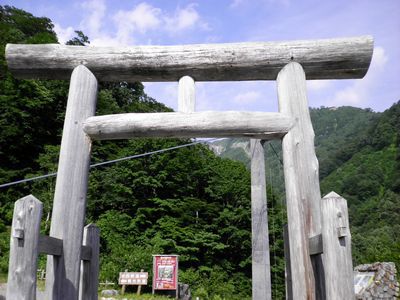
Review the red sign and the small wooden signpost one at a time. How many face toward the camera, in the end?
2

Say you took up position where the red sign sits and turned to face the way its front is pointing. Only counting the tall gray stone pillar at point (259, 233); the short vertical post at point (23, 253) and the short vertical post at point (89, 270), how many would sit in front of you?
3

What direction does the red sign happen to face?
toward the camera

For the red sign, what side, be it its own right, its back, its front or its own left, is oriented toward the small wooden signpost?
right

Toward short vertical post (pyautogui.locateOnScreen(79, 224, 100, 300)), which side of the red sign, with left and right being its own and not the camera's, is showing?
front

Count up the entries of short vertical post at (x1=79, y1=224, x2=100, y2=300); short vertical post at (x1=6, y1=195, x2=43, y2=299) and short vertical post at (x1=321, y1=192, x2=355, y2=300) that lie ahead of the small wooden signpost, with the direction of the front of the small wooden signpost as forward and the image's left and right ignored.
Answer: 3

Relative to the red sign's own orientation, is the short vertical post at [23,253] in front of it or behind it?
in front

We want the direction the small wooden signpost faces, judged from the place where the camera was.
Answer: facing the viewer

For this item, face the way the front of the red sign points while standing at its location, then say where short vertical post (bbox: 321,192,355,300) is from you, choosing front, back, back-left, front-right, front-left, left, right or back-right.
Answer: front

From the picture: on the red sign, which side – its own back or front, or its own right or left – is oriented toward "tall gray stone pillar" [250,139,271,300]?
front

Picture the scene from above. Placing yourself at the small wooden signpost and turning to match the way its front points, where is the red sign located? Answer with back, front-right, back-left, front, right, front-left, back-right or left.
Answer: left

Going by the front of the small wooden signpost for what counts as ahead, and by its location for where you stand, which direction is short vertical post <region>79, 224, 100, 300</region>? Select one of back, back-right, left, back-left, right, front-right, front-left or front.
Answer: front

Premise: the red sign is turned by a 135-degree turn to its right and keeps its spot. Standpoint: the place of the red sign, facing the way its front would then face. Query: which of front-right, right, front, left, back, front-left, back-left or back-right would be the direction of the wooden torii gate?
back-left

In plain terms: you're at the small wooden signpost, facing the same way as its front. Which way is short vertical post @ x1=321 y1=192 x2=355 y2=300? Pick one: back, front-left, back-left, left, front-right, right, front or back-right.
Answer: front

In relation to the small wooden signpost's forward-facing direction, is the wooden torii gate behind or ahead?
ahead
